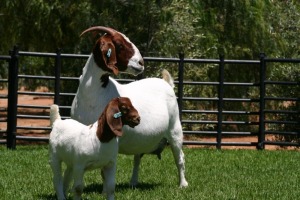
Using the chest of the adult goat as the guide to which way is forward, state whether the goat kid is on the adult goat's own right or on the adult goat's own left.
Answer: on the adult goat's own left

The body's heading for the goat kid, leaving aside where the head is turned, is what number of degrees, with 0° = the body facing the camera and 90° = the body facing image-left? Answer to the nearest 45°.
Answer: approximately 270°

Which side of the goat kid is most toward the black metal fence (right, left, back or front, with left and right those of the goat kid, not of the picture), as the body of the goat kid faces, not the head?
left

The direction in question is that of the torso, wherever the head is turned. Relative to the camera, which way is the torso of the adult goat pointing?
to the viewer's left

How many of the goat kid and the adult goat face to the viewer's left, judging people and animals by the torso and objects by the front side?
1

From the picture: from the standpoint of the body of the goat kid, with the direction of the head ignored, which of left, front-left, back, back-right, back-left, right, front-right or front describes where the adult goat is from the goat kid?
left

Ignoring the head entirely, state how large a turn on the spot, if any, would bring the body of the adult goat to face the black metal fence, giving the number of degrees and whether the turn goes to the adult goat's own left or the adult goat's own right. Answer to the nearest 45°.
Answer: approximately 90° to the adult goat's own right

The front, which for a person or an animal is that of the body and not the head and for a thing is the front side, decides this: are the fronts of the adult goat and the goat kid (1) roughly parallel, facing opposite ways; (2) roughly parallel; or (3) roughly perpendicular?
roughly parallel, facing opposite ways
